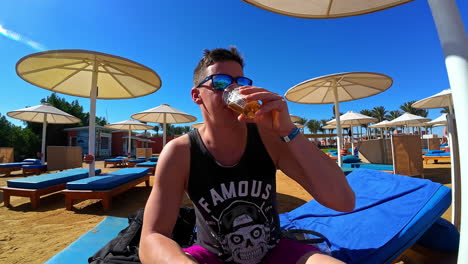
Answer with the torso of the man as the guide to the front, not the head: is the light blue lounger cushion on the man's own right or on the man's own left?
on the man's own right

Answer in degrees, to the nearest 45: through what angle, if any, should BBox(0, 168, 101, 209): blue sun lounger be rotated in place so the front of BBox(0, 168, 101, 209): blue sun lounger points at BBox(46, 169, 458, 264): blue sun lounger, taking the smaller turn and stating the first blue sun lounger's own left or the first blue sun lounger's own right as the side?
approximately 90° to the first blue sun lounger's own left

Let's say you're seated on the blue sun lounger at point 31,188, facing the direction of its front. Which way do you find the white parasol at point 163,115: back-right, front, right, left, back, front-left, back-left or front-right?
back

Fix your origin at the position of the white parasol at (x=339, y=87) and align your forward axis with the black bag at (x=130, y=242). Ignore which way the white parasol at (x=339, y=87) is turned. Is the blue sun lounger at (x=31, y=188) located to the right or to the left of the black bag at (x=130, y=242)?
right

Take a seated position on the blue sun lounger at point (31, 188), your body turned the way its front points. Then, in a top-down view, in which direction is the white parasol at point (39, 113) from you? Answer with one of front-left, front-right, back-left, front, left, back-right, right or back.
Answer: back-right

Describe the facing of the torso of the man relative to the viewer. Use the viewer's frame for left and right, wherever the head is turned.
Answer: facing the viewer

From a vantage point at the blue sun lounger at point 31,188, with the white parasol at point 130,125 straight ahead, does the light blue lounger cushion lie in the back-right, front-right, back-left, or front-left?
back-right

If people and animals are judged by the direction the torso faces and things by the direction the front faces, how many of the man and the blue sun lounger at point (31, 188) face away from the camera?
0

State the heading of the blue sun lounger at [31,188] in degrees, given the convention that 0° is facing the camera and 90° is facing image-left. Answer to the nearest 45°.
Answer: approximately 45°

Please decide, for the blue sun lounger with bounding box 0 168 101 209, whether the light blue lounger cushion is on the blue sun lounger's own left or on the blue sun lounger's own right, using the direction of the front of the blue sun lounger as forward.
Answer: on the blue sun lounger's own left
